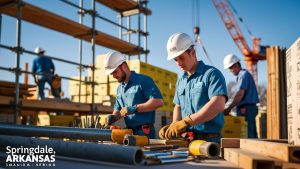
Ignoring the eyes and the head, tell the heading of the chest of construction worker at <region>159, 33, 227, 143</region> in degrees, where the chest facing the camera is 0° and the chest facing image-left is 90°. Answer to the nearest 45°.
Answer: approximately 45°

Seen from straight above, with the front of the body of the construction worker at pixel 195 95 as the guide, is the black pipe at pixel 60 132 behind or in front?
in front

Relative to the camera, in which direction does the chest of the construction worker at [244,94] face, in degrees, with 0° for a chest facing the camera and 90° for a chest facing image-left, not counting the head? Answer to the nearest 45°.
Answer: approximately 90°

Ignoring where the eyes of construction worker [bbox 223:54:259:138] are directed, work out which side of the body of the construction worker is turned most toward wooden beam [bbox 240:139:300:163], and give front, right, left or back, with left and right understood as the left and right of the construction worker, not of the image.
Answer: left

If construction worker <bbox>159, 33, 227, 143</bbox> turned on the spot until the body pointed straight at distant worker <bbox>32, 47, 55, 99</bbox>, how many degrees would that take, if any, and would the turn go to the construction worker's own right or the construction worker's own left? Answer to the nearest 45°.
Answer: approximately 90° to the construction worker's own right

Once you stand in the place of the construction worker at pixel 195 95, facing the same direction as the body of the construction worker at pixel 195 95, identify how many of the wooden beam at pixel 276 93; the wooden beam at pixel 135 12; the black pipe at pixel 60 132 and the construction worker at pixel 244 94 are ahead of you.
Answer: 1

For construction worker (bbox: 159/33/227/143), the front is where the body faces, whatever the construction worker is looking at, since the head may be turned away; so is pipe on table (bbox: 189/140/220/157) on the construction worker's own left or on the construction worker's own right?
on the construction worker's own left

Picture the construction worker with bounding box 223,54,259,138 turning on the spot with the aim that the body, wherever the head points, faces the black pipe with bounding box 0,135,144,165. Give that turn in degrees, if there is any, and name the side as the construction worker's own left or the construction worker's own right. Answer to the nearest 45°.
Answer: approximately 90° to the construction worker's own left

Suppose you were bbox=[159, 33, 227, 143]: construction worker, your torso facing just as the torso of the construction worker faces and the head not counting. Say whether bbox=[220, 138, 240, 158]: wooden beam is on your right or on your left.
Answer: on your left

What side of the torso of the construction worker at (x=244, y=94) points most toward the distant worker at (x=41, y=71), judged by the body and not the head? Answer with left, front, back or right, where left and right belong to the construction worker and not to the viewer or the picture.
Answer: front

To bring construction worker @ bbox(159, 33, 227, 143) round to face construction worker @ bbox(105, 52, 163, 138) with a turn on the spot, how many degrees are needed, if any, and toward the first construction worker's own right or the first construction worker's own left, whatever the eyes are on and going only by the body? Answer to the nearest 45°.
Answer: approximately 90° to the first construction worker's own right
